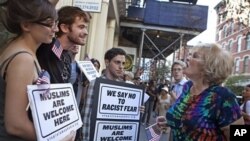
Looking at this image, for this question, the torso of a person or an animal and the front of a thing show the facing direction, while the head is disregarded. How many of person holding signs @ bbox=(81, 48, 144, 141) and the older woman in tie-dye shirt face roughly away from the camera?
0

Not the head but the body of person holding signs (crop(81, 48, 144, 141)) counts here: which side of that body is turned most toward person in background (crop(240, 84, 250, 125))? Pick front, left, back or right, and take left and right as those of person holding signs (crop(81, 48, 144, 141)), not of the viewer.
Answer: left

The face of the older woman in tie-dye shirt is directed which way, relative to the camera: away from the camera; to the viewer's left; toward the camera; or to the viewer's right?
to the viewer's left

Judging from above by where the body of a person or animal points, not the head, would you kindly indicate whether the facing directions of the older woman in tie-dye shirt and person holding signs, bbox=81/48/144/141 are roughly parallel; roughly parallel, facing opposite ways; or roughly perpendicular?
roughly perpendicular

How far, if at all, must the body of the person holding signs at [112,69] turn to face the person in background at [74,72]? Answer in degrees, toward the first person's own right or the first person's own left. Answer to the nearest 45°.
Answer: approximately 90° to the first person's own right

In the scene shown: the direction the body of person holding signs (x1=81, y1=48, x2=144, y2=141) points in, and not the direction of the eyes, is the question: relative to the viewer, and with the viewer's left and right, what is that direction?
facing the viewer and to the right of the viewer

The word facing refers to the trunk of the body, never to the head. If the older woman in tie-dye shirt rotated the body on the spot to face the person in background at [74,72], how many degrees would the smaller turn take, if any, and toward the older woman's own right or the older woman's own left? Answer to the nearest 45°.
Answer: approximately 45° to the older woman's own right

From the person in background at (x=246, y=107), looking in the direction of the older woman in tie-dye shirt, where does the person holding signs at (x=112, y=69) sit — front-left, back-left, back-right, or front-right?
front-right

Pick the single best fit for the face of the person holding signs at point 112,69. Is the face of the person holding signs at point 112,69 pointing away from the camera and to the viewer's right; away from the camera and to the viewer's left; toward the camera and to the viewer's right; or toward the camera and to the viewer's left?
toward the camera and to the viewer's right

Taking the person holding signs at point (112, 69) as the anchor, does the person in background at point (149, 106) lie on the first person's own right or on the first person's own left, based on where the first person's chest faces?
on the first person's own left

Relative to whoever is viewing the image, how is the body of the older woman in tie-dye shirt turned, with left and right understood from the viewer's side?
facing the viewer and to the left of the viewer

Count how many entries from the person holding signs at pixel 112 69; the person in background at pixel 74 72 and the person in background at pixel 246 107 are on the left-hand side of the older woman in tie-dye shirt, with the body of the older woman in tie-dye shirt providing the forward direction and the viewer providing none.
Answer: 0

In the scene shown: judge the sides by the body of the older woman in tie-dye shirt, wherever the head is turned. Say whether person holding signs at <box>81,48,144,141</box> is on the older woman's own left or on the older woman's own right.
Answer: on the older woman's own right
